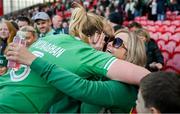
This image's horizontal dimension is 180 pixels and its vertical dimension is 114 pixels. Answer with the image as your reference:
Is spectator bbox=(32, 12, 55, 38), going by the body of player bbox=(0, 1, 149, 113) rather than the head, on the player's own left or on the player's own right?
on the player's own left

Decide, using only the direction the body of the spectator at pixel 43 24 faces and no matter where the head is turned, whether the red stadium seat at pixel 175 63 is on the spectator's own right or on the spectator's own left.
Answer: on the spectator's own left

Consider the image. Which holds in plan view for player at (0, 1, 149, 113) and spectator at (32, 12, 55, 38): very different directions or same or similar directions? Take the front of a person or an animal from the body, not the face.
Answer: very different directions

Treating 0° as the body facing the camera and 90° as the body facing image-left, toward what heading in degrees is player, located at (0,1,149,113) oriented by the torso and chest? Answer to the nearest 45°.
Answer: approximately 225°

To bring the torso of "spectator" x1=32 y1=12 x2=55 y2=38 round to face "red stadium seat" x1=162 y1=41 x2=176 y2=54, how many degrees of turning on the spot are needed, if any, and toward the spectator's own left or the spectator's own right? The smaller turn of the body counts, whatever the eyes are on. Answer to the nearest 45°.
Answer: approximately 135° to the spectator's own left

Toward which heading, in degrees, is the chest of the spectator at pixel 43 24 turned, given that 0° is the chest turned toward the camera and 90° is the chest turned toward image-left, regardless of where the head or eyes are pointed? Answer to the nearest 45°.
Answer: approximately 45°
